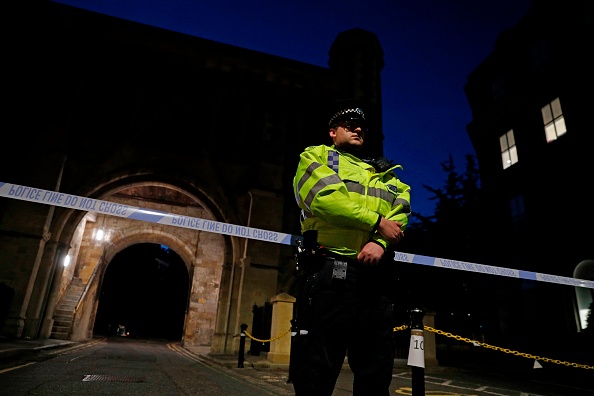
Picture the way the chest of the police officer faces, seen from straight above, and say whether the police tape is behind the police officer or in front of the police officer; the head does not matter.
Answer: behind

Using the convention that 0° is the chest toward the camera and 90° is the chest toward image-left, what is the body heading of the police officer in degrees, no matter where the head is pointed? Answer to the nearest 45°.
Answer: approximately 315°

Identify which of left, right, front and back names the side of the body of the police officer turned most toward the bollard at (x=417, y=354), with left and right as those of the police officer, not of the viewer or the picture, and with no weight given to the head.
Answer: left

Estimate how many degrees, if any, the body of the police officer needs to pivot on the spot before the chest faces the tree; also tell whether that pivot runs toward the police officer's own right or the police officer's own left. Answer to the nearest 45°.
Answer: approximately 135° to the police officer's own left
